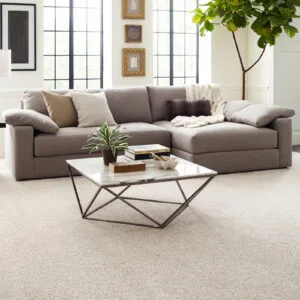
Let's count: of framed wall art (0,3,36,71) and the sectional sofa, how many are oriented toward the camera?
2

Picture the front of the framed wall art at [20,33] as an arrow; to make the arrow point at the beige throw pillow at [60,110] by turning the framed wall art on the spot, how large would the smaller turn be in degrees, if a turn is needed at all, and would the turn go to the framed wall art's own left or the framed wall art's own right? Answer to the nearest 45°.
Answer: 0° — it already faces it

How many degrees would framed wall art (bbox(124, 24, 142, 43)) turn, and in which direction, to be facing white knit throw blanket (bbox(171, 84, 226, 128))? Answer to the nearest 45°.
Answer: approximately 45° to its left

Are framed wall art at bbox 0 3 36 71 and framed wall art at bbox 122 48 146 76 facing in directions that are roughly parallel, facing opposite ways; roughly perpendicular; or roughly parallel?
roughly parallel

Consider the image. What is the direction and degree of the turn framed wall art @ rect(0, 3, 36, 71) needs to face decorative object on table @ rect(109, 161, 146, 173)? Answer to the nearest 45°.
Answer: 0° — it already faces it

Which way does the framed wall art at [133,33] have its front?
toward the camera

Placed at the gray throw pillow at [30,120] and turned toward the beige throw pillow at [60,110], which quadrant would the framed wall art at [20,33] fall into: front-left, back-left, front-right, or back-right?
front-left

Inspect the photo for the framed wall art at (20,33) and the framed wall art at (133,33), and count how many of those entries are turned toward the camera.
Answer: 2

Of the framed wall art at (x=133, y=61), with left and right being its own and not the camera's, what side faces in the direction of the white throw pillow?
front

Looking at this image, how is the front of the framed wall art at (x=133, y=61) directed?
toward the camera

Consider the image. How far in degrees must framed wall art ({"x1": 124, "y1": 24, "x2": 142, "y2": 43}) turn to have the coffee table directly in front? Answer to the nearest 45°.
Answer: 0° — it already faces it

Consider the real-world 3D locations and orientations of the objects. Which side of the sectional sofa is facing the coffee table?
front

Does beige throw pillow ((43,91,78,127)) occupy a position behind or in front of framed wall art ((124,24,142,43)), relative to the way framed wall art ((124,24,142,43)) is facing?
in front
